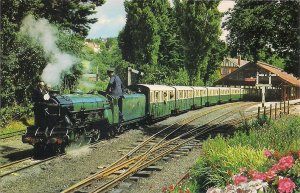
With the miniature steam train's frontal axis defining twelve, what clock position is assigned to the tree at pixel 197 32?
The tree is roughly at 5 o'clock from the miniature steam train.

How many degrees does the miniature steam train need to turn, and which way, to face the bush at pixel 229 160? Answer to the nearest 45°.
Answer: approximately 90° to its left

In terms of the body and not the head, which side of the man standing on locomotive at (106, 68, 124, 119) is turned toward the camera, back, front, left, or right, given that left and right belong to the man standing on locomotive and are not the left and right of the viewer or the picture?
left

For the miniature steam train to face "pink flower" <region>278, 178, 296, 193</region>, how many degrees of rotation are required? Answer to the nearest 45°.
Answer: approximately 90° to its left

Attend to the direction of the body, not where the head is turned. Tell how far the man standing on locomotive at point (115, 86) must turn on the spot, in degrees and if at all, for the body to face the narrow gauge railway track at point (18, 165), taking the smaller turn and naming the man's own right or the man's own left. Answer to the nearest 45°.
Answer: approximately 45° to the man's own left

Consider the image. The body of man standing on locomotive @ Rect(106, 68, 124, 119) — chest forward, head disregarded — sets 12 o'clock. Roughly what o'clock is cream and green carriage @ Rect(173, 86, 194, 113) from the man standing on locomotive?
The cream and green carriage is roughly at 4 o'clock from the man standing on locomotive.

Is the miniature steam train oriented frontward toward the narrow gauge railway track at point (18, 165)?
yes

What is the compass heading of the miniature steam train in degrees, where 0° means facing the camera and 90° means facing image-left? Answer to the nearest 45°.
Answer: approximately 45°
